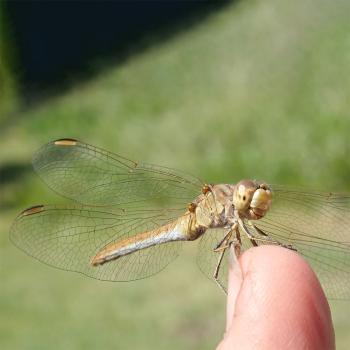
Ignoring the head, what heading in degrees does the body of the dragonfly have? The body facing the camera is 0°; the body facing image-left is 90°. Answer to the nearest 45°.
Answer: approximately 315°
